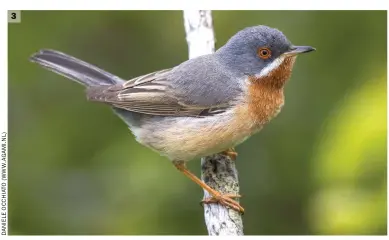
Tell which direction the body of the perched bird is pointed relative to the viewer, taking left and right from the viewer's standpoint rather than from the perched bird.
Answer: facing to the right of the viewer
